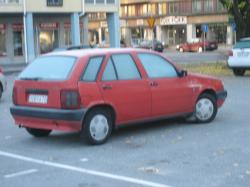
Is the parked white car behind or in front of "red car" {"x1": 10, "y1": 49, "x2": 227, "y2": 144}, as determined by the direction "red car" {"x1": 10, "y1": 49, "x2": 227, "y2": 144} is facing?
in front

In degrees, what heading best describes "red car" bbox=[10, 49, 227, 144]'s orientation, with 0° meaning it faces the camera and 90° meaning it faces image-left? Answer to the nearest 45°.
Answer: approximately 225°

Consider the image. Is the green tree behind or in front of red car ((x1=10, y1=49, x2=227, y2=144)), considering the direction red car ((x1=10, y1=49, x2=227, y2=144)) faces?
in front
